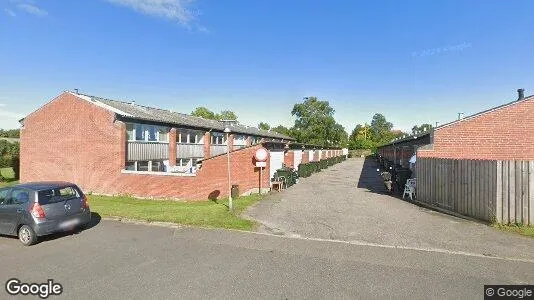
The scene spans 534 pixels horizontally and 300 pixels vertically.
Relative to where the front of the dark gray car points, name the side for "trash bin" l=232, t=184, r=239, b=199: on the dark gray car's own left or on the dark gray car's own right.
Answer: on the dark gray car's own right

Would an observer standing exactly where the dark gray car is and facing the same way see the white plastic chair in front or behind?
behind

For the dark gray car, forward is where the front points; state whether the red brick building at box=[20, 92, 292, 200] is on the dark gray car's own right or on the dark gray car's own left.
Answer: on the dark gray car's own right

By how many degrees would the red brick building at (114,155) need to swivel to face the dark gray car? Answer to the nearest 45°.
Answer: approximately 45° to its right

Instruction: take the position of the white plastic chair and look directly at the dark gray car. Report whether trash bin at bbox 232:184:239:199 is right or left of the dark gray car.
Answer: right

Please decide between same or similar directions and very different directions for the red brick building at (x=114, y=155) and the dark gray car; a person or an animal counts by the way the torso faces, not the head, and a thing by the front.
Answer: very different directions

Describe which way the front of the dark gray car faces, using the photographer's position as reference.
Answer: facing away from the viewer and to the left of the viewer

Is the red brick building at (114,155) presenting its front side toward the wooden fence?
yes

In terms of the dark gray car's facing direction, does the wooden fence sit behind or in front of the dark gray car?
behind

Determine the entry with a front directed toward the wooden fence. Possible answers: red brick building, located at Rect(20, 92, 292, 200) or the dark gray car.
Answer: the red brick building
